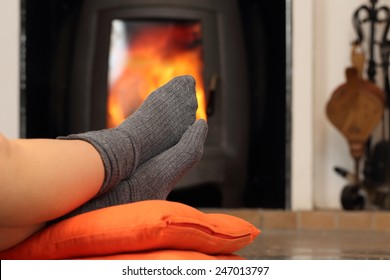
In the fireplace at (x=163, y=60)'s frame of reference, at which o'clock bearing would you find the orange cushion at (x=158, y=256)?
The orange cushion is roughly at 12 o'clock from the fireplace.

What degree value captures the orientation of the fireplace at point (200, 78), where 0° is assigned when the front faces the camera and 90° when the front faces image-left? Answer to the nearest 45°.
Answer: approximately 0°

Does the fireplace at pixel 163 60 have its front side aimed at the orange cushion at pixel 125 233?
yes

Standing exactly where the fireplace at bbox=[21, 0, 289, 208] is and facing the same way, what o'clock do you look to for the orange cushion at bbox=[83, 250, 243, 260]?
The orange cushion is roughly at 12 o'clock from the fireplace.

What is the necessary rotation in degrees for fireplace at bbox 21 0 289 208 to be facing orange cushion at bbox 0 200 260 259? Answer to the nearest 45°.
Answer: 0° — it already faces it

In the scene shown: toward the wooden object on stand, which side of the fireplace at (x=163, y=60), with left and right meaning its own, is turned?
left
